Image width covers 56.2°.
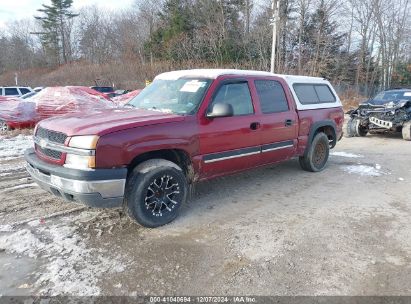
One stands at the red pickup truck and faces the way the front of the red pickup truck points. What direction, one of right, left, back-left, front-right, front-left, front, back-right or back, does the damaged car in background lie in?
back

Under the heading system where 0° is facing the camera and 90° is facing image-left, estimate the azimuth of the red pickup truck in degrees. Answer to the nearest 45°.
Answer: approximately 45°

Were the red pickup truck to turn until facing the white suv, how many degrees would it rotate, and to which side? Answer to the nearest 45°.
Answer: approximately 90° to its right
